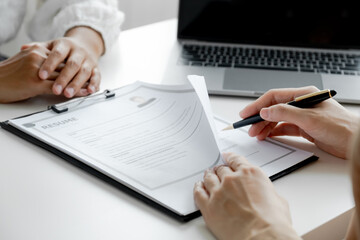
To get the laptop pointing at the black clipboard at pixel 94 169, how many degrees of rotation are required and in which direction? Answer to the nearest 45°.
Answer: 0° — it already faces it

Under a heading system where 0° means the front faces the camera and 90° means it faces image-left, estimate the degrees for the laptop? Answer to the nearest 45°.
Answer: approximately 0°

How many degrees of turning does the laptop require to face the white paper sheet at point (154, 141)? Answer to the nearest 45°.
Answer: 0° — it already faces it
